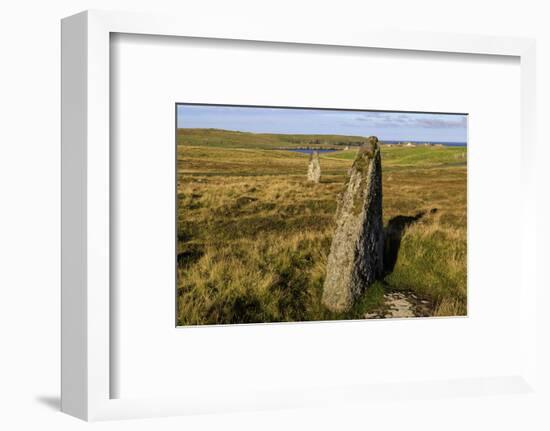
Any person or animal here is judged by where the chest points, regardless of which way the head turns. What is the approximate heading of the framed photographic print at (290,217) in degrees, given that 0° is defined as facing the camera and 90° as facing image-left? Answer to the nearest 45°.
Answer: approximately 315°
